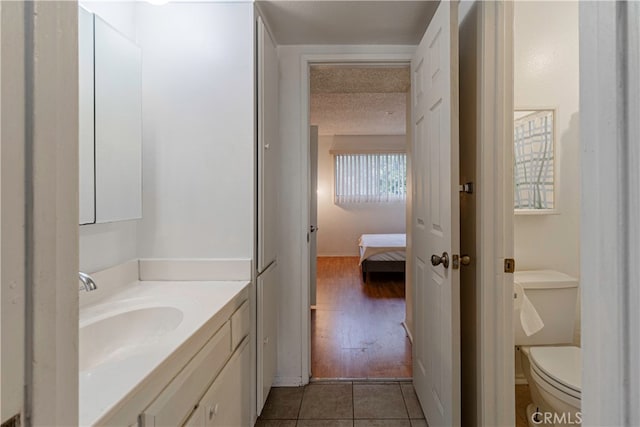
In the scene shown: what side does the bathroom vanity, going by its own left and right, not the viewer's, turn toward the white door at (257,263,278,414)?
left

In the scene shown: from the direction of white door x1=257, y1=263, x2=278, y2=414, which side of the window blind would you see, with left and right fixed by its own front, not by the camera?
front

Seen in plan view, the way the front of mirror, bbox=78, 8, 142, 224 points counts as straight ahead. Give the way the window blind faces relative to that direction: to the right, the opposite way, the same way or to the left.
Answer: to the right

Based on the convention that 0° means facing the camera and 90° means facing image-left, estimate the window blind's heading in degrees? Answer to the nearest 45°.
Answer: approximately 0°

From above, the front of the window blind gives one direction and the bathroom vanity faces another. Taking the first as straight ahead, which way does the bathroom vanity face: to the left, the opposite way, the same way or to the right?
to the left

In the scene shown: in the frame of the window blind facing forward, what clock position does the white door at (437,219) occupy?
The white door is roughly at 12 o'clock from the window blind.

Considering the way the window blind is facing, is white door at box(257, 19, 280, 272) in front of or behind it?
in front
